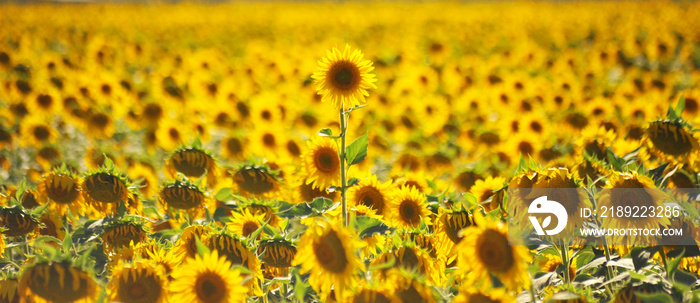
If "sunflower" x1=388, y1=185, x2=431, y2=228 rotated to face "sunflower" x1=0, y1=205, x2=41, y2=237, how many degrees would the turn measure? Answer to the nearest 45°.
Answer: approximately 90° to its right

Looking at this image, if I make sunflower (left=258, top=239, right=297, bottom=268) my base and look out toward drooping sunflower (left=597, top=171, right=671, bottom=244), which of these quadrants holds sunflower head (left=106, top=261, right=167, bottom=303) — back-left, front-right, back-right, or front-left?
back-right

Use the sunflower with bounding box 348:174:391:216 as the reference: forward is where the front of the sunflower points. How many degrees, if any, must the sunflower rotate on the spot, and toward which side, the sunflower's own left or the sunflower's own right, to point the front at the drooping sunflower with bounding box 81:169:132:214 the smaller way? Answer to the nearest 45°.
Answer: approximately 90° to the sunflower's own right

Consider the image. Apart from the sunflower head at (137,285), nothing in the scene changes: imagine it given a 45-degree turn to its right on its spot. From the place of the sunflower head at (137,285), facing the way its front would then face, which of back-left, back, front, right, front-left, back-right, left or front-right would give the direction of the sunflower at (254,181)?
back

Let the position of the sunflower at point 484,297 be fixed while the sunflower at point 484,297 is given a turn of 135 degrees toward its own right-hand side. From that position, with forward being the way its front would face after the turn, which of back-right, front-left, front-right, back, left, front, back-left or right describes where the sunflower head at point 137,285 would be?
front-left

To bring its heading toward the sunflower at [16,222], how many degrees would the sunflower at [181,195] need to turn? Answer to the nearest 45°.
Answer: approximately 90° to its right
